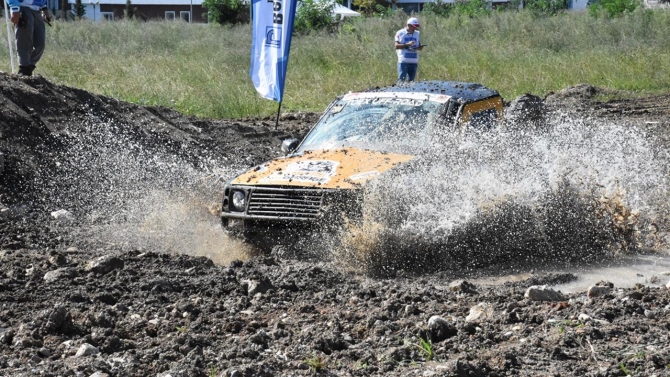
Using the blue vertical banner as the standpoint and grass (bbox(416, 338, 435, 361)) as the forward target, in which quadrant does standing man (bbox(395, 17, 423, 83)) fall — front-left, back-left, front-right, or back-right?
back-left

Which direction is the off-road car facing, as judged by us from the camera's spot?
facing the viewer and to the left of the viewer

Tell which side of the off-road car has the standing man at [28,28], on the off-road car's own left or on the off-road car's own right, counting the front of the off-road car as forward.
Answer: on the off-road car's own right

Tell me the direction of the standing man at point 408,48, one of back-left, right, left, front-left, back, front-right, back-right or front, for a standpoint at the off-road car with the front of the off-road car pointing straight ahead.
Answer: back-right

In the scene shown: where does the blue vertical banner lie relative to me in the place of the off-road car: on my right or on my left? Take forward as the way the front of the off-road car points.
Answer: on my right

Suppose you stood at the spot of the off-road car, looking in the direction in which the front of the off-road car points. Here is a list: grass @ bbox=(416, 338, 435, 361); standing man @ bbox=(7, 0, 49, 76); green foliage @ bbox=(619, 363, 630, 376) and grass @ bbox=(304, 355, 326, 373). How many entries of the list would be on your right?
1

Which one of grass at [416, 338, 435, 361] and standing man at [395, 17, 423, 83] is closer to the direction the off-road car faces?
the grass

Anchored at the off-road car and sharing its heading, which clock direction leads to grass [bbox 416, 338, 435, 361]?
The grass is roughly at 10 o'clock from the off-road car.

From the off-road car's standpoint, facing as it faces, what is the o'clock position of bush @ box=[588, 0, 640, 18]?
The bush is roughly at 5 o'clock from the off-road car.

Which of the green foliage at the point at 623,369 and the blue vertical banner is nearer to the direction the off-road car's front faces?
the green foliage

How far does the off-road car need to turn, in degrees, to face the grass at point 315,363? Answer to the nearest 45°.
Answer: approximately 45° to its left
